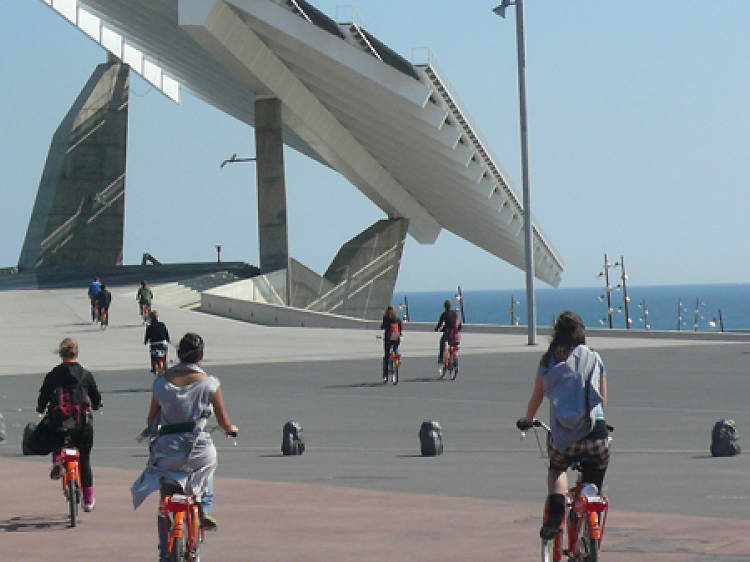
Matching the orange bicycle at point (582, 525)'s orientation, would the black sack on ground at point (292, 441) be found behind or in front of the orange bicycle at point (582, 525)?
in front

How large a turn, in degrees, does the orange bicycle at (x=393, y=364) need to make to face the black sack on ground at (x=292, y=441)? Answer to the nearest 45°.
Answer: approximately 180°

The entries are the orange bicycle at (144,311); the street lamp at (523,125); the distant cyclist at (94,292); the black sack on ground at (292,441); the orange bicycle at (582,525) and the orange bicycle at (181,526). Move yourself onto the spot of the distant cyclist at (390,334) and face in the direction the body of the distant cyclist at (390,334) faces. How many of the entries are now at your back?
3

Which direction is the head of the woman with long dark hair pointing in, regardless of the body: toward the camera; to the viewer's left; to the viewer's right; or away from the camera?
away from the camera

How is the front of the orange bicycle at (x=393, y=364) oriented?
away from the camera

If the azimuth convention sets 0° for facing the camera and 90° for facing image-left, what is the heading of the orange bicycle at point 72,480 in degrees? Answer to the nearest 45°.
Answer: approximately 180°

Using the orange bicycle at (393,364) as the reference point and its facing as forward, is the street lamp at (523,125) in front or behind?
in front

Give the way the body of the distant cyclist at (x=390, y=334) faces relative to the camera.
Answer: away from the camera
